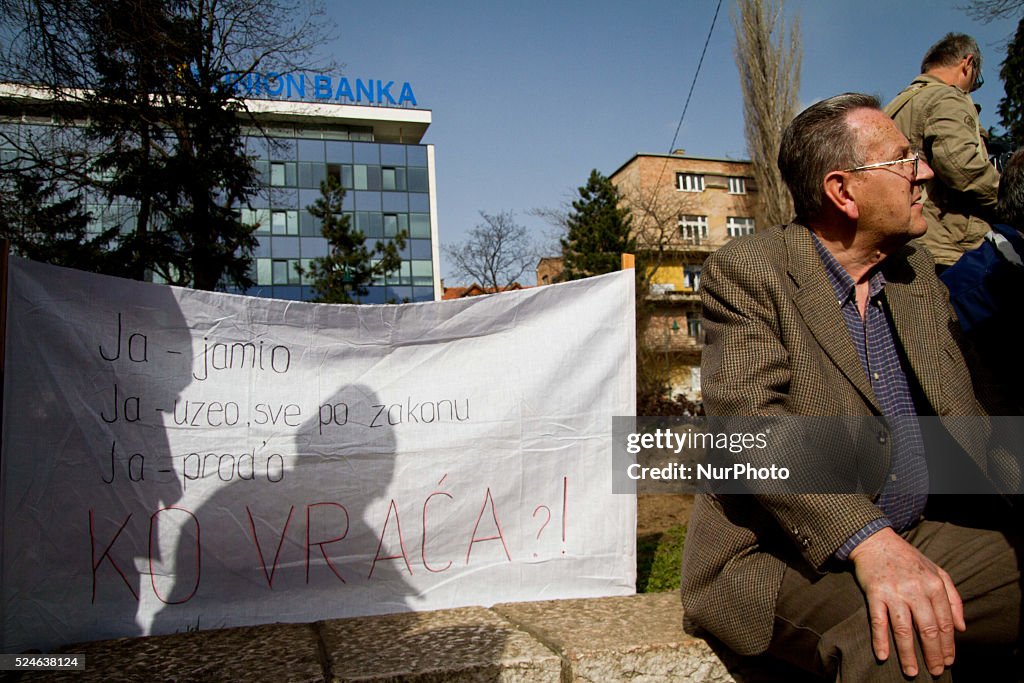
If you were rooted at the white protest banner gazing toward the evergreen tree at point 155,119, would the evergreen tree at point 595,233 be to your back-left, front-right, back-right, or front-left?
front-right

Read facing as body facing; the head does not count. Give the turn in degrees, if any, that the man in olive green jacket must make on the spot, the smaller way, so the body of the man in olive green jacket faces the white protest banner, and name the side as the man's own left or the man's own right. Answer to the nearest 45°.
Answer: approximately 180°

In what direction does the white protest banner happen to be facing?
toward the camera

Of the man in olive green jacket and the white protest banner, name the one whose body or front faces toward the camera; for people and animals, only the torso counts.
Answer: the white protest banner

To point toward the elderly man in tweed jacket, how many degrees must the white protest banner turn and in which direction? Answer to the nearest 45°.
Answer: approximately 45° to its left

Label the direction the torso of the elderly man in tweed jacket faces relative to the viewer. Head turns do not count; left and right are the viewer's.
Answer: facing the viewer and to the right of the viewer

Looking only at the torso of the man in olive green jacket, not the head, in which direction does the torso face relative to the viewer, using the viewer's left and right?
facing away from the viewer and to the right of the viewer

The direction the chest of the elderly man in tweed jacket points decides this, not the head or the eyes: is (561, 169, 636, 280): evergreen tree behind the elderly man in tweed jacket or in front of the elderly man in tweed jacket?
behind

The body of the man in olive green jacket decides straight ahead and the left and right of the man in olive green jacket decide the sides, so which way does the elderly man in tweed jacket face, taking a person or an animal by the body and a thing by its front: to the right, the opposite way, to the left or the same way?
to the right

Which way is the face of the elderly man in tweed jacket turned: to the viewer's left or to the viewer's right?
to the viewer's right

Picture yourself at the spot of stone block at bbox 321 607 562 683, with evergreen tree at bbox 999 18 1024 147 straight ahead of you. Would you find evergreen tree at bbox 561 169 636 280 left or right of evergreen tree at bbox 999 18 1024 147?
left

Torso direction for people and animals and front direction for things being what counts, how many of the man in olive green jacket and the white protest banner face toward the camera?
1
